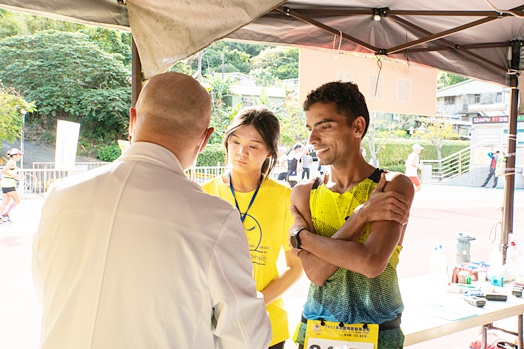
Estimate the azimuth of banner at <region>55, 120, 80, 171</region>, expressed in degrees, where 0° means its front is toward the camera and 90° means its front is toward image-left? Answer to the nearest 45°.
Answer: approximately 0°

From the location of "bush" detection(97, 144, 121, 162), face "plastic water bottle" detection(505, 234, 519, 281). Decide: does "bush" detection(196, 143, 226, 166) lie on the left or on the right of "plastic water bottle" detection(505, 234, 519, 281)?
left

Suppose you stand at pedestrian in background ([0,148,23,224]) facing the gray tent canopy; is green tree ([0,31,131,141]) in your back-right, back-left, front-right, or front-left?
back-left

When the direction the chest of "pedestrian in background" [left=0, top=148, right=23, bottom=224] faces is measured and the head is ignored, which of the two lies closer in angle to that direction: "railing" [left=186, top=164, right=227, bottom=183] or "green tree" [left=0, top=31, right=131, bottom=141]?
the railing

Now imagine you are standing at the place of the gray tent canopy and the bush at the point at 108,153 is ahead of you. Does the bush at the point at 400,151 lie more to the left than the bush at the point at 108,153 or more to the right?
right

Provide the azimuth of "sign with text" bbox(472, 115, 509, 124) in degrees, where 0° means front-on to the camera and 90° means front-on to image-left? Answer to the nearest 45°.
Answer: approximately 0°

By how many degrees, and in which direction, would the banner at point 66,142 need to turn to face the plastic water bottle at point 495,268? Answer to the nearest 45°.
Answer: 0° — it already faces it
